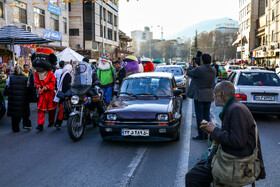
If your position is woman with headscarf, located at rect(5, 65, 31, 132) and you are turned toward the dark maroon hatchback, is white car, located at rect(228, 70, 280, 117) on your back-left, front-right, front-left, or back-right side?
front-left

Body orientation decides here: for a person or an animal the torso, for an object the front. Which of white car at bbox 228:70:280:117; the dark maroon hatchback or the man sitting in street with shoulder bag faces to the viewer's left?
the man sitting in street with shoulder bag

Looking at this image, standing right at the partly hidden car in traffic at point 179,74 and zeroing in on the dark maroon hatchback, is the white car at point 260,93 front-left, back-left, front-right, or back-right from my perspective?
front-left

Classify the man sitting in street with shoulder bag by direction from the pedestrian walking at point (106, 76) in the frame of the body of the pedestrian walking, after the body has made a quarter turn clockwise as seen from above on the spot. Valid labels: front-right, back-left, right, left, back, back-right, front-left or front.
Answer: left

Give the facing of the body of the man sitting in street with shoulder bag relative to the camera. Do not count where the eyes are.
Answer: to the viewer's left

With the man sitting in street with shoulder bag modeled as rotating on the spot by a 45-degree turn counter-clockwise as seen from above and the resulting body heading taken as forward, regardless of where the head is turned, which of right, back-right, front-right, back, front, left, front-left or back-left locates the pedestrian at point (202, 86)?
back-right

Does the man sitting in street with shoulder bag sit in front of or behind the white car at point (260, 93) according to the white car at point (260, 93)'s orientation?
behind

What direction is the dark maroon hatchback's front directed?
toward the camera

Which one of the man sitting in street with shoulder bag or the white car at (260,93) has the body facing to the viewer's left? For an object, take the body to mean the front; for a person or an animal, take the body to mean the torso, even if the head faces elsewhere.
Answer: the man sitting in street with shoulder bag

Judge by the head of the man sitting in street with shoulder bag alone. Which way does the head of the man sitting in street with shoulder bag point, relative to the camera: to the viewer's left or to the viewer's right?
to the viewer's left

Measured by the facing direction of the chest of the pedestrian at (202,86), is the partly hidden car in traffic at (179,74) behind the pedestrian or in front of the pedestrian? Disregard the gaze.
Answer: in front

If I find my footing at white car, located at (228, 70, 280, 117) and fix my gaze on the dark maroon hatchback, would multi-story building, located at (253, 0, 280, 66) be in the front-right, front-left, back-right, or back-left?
back-right
